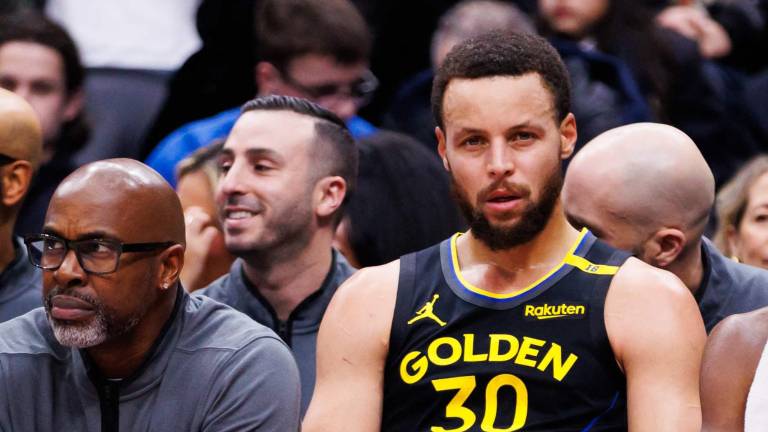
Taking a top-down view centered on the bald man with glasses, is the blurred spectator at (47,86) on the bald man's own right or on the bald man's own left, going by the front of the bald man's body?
on the bald man's own right

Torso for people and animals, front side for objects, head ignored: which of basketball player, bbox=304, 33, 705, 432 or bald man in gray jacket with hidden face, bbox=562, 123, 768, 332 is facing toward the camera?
the basketball player

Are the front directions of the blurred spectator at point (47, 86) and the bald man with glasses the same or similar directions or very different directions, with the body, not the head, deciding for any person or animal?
same or similar directions

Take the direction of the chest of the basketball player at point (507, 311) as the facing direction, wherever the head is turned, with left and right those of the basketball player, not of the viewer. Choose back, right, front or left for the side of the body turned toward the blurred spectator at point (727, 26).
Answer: back

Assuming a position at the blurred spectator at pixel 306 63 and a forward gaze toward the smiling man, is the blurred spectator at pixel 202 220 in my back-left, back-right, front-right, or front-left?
front-right

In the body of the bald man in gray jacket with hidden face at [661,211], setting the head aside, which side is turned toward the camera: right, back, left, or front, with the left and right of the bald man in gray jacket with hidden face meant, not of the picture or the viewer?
left

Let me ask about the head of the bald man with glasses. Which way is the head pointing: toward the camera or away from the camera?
toward the camera

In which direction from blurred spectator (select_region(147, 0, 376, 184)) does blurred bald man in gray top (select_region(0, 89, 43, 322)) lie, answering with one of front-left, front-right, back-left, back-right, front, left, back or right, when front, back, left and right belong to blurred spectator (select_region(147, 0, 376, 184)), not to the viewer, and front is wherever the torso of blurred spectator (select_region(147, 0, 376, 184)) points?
right

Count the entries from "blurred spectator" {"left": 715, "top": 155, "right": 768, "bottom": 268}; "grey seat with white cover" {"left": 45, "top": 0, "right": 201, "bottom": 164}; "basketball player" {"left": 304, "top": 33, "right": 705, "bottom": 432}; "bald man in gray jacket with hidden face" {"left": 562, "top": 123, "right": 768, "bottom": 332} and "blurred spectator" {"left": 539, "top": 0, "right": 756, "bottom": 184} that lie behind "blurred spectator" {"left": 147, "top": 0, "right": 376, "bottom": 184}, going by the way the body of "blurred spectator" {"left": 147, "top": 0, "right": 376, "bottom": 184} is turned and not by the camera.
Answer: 1

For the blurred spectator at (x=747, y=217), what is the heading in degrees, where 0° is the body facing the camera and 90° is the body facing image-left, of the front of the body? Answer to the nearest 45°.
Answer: approximately 315°

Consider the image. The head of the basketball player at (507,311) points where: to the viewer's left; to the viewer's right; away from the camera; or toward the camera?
toward the camera

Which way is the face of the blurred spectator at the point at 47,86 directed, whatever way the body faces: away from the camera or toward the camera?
toward the camera

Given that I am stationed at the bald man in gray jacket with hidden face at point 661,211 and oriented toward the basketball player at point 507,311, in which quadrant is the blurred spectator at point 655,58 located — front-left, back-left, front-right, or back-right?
back-right
